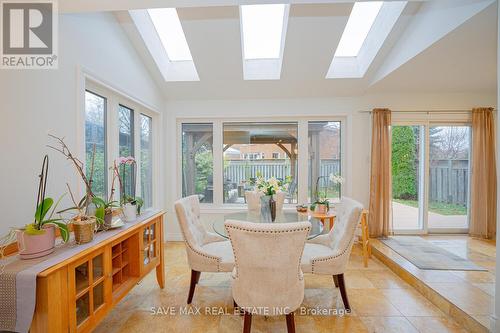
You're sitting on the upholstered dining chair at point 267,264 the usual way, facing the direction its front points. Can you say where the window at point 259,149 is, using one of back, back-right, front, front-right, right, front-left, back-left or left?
front

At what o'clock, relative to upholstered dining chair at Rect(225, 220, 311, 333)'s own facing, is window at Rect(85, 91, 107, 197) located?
The window is roughly at 10 o'clock from the upholstered dining chair.

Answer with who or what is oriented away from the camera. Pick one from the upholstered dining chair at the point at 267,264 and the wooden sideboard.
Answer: the upholstered dining chair

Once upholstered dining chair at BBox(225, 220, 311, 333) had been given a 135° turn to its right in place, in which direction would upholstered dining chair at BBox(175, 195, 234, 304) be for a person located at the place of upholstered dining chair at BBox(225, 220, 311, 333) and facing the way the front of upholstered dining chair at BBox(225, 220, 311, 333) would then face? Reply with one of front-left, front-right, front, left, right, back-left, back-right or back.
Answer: back

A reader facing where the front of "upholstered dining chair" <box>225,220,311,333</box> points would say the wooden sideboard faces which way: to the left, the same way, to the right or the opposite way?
to the right

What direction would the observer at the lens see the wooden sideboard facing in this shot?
facing the viewer and to the right of the viewer

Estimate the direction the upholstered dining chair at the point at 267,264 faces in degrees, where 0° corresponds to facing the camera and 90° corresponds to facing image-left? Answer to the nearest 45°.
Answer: approximately 180°

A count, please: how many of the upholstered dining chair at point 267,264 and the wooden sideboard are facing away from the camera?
1

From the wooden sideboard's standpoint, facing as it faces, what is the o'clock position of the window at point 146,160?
The window is roughly at 8 o'clock from the wooden sideboard.

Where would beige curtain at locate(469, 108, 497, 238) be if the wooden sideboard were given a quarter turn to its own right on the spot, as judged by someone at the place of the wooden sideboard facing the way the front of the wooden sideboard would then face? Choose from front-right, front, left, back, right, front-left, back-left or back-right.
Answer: back-left

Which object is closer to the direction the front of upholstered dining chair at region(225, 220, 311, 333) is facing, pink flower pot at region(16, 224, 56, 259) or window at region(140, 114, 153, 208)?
the window

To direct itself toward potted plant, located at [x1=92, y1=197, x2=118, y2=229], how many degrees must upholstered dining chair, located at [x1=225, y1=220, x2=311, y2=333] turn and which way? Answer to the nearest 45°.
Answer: approximately 90° to its left

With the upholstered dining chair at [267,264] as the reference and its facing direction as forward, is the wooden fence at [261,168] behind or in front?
in front

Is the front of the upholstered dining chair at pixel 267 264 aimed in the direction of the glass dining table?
yes
